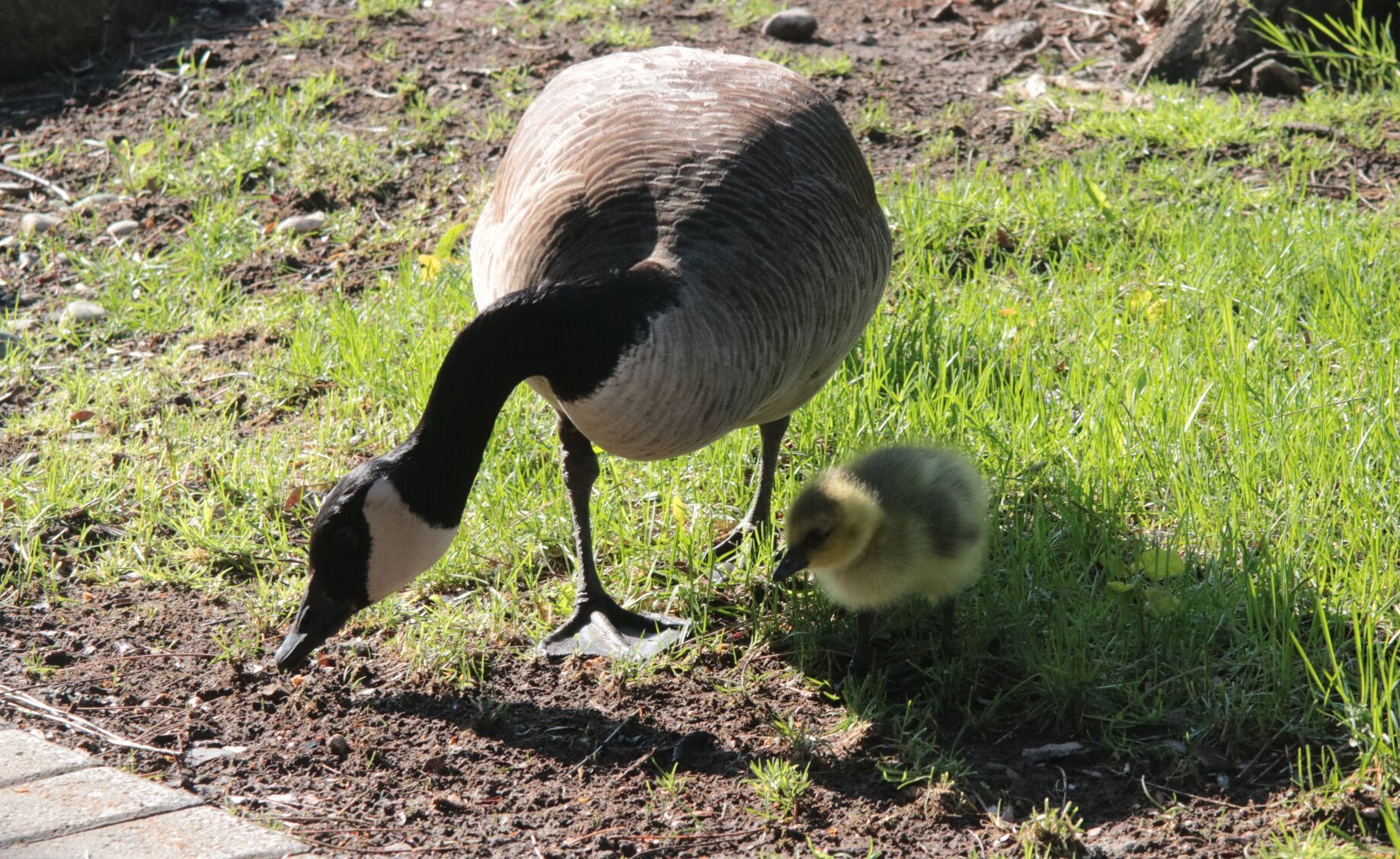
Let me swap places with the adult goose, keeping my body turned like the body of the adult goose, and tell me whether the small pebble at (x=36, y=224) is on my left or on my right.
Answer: on my right

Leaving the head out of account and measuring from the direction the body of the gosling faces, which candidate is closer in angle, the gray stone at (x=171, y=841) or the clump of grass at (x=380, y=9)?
the gray stone

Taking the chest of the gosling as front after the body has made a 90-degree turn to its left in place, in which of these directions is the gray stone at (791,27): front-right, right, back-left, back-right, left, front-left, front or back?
back-left

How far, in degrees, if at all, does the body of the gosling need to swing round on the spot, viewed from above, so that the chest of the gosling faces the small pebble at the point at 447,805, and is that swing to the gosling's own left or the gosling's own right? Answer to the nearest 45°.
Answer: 0° — it already faces it

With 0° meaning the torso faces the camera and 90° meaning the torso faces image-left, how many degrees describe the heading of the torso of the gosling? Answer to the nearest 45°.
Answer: approximately 45°

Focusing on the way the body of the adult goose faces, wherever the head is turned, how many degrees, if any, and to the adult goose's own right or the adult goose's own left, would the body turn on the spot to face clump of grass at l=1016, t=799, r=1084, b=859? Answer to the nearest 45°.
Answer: approximately 90° to the adult goose's own left

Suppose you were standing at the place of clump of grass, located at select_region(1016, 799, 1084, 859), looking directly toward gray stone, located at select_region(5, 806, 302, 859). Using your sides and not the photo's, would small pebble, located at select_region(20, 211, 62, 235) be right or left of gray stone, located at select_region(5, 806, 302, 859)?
right

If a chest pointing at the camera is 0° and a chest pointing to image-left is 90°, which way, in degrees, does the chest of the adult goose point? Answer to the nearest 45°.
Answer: approximately 45°

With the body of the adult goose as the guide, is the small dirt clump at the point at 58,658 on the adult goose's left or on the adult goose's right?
on the adult goose's right

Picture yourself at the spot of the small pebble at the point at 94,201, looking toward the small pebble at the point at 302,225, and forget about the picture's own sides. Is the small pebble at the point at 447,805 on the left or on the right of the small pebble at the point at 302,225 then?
right
